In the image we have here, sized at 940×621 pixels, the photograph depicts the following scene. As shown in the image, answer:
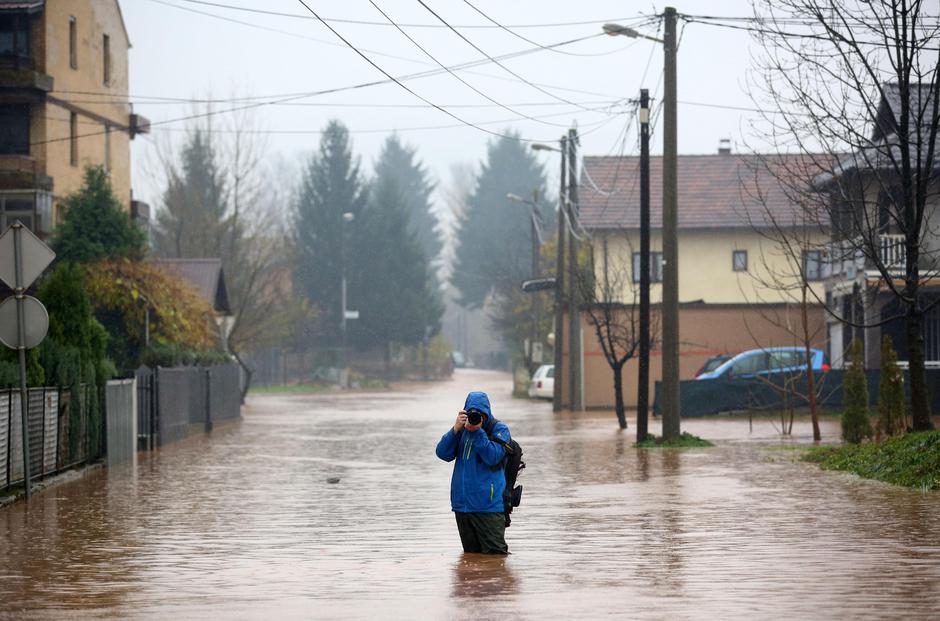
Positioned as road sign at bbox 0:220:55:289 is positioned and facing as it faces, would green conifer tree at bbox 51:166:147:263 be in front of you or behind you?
in front

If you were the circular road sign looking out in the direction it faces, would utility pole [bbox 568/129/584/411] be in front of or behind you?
in front

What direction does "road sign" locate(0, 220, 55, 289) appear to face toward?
away from the camera

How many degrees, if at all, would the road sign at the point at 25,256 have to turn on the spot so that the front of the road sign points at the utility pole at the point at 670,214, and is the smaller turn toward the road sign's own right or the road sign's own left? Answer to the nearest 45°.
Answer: approximately 45° to the road sign's own right

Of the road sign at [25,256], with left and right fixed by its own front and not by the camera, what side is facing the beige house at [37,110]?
front

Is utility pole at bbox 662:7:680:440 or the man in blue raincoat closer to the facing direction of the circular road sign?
the utility pole

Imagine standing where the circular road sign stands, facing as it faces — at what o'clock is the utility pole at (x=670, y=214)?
The utility pole is roughly at 2 o'clock from the circular road sign.

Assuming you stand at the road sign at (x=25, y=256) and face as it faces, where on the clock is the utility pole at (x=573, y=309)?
The utility pole is roughly at 1 o'clock from the road sign.

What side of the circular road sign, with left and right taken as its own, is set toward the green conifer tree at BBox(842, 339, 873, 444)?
right

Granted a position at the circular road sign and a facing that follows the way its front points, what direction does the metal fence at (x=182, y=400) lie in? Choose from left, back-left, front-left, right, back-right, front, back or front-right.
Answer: front

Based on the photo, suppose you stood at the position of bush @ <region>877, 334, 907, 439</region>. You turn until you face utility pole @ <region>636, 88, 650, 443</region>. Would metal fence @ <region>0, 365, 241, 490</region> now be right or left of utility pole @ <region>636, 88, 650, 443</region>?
left

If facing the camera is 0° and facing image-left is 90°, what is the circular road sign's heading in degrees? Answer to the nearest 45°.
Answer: approximately 180°

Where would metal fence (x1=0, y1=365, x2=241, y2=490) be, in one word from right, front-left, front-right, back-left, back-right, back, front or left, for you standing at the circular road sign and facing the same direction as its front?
front

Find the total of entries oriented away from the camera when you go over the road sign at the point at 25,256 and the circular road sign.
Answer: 2
